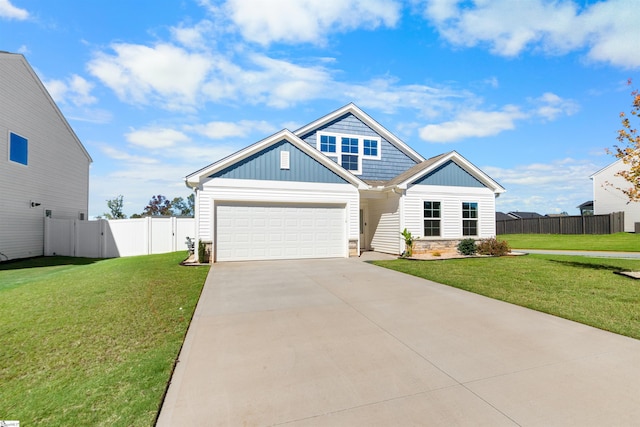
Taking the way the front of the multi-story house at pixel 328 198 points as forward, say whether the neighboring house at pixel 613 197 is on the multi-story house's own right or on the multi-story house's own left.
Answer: on the multi-story house's own left

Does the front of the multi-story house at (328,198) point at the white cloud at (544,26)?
no

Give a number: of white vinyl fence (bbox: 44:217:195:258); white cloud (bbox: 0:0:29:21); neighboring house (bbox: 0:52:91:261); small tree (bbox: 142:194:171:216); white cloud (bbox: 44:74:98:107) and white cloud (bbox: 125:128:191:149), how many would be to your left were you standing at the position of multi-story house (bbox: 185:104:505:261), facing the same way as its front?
0

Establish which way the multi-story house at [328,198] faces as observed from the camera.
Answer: facing the viewer

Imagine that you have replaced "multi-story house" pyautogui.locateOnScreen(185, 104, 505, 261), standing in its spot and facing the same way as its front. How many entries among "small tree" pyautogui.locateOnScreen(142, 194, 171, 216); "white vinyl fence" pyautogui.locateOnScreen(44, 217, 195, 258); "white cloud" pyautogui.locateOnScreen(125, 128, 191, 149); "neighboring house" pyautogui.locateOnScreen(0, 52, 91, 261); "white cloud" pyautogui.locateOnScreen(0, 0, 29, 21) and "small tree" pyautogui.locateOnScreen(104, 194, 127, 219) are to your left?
0

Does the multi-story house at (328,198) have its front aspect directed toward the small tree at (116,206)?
no

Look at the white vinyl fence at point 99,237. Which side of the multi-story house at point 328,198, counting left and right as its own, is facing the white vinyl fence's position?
right

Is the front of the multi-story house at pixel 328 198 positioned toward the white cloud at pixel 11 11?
no

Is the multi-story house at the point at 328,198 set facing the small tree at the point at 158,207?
no

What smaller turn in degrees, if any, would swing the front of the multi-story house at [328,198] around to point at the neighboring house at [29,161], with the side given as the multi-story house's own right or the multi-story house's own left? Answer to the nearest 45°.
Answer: approximately 90° to the multi-story house's own right

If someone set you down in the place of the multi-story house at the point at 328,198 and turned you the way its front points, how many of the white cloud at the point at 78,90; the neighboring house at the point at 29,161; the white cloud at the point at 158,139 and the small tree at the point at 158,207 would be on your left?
0
